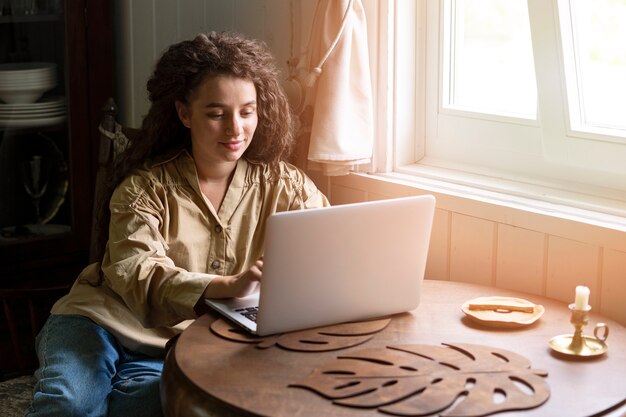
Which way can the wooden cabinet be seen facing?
toward the camera

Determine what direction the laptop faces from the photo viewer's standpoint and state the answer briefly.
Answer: facing away from the viewer and to the left of the viewer

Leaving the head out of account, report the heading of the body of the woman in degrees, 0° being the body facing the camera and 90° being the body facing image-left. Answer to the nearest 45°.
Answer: approximately 315°

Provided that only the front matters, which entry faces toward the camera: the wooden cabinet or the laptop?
the wooden cabinet

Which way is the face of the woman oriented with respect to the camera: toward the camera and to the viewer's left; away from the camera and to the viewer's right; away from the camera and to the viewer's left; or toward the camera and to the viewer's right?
toward the camera and to the viewer's right

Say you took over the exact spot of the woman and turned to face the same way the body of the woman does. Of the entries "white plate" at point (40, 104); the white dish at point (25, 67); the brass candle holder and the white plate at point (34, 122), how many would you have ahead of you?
1

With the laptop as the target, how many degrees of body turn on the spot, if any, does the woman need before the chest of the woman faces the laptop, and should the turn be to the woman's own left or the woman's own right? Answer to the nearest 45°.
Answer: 0° — they already face it

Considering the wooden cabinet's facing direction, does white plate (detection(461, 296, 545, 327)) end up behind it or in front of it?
in front

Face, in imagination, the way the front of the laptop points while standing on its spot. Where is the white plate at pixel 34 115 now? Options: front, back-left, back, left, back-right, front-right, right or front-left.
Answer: front

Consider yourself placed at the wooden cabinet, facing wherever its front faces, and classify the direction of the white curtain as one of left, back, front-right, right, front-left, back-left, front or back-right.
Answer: front-left

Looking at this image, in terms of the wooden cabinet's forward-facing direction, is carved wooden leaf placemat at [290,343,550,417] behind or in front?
in front

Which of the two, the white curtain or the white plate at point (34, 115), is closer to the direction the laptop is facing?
the white plate

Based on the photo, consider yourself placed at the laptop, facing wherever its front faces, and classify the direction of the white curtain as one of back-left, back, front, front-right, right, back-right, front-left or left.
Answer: front-right

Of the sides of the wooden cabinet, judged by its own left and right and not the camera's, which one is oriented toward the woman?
front

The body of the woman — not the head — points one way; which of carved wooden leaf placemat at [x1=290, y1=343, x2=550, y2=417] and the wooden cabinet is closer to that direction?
the carved wooden leaf placemat

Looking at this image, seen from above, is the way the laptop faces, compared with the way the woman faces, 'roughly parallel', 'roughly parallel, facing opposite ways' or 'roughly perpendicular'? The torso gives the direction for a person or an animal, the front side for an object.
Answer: roughly parallel, facing opposite ways

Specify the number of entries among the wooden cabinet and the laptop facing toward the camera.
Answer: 1

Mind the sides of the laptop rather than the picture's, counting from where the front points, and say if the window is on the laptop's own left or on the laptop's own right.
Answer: on the laptop's own right
